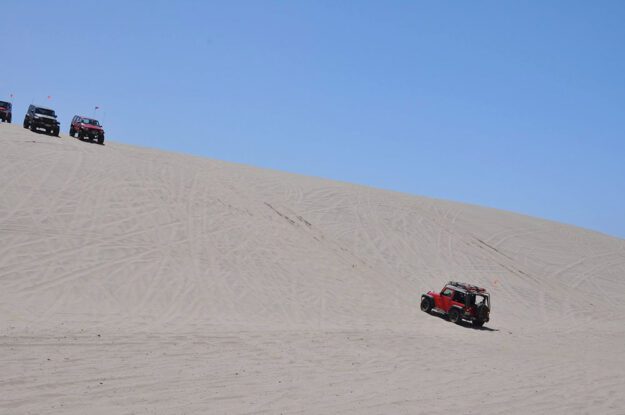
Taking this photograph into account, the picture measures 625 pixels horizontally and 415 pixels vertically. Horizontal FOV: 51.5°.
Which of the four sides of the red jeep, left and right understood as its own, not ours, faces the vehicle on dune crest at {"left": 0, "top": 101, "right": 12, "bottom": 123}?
front

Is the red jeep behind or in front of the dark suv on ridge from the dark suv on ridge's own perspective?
in front

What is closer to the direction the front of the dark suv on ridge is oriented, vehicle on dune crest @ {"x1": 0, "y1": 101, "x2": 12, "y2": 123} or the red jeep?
the red jeep

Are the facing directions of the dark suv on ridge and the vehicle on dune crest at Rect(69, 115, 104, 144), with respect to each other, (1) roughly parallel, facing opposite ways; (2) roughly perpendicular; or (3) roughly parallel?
roughly parallel

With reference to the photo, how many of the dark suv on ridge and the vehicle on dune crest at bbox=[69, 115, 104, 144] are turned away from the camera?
0

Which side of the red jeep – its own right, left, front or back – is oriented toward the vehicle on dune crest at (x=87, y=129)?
front

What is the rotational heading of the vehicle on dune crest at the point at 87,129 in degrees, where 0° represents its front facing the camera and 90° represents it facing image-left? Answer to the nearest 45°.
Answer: approximately 315°

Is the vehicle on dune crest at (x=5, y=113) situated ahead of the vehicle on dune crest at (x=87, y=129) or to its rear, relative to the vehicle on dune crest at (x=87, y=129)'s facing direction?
to the rear

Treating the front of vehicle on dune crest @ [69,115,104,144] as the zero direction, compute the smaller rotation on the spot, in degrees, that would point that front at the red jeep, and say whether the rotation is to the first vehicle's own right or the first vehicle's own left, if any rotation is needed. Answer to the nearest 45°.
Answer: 0° — it already faces it

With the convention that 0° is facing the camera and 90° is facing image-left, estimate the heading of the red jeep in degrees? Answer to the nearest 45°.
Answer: approximately 135°

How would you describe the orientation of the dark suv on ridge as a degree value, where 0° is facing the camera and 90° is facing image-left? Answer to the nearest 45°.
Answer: approximately 315°
